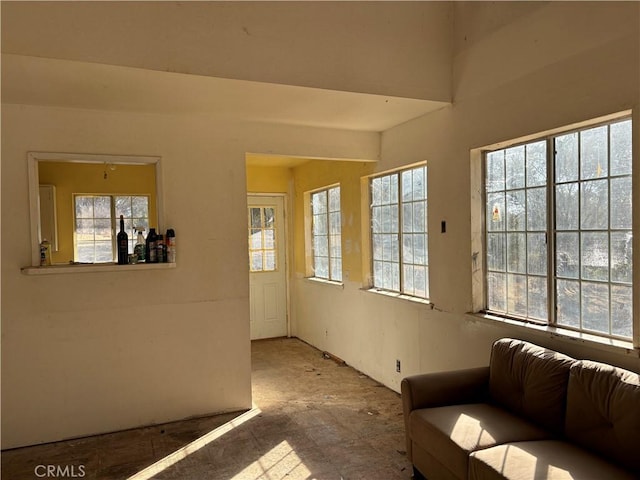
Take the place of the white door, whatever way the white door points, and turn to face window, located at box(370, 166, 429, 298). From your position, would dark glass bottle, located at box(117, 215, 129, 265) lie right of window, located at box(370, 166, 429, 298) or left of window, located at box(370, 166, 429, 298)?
right

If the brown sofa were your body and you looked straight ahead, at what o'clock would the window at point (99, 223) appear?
The window is roughly at 2 o'clock from the brown sofa.

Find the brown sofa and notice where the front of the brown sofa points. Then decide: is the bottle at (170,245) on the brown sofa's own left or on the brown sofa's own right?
on the brown sofa's own right

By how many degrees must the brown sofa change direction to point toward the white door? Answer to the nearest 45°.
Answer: approximately 90° to its right

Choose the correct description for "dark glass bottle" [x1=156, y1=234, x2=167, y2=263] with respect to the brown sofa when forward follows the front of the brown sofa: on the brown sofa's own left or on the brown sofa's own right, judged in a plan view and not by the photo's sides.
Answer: on the brown sofa's own right

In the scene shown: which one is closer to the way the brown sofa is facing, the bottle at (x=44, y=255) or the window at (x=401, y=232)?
the bottle

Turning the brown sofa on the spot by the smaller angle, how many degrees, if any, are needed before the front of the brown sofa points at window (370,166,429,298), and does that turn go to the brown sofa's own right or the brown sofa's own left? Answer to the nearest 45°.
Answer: approximately 90° to the brown sofa's own right

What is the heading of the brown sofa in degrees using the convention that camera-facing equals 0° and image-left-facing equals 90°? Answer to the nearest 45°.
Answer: approximately 45°
